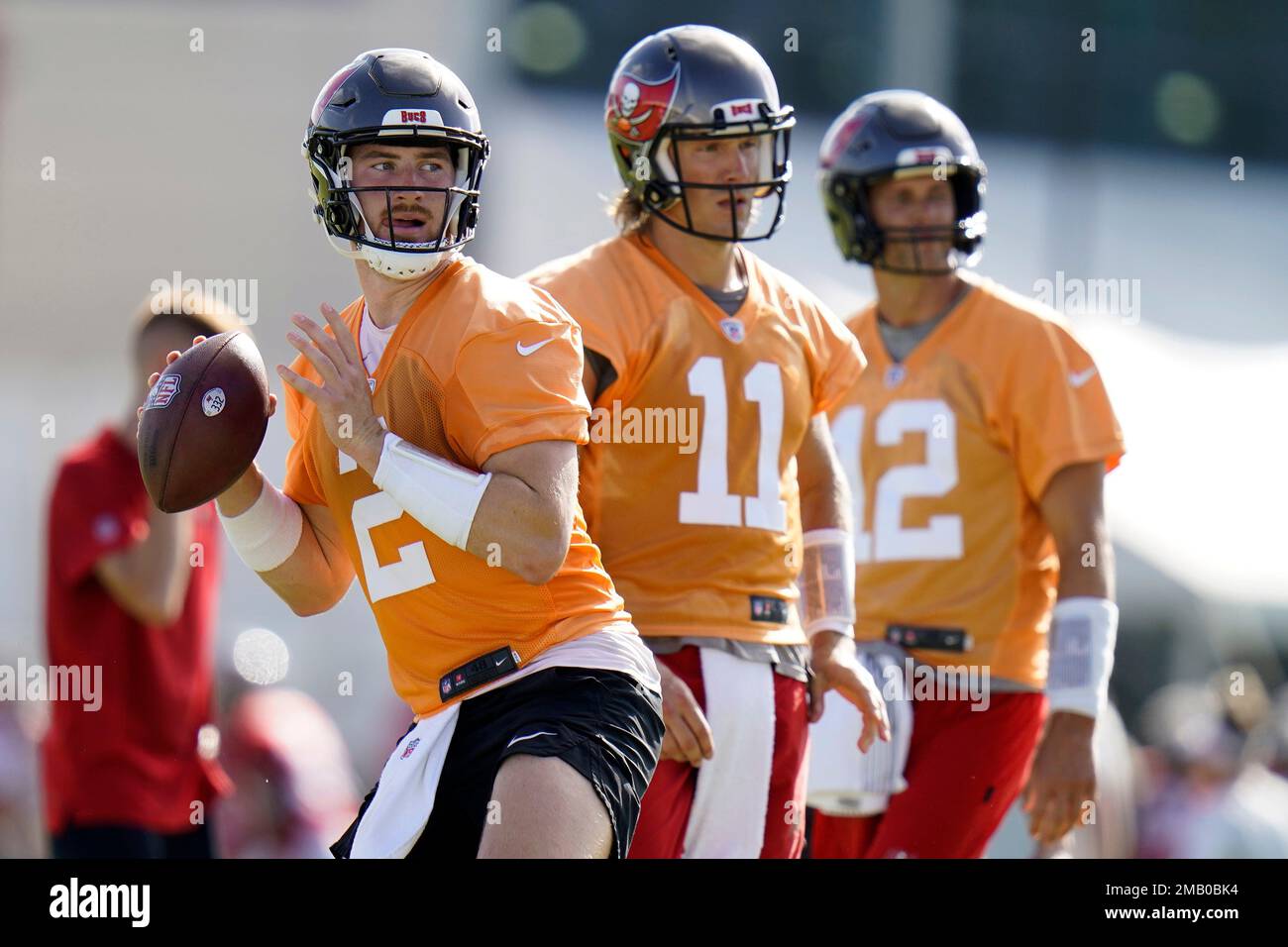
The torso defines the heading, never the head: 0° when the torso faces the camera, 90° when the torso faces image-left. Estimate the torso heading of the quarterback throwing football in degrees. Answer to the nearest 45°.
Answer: approximately 45°

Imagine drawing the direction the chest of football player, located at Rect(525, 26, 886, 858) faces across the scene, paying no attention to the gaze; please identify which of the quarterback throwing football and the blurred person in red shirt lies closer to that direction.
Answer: the quarterback throwing football

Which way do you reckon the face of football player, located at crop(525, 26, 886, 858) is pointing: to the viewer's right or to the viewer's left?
to the viewer's right

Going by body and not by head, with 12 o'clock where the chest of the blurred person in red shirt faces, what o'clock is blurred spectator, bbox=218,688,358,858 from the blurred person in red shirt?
The blurred spectator is roughly at 8 o'clock from the blurred person in red shirt.

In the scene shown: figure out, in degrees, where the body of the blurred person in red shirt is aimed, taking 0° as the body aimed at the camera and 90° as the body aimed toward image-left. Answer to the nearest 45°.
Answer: approximately 315°

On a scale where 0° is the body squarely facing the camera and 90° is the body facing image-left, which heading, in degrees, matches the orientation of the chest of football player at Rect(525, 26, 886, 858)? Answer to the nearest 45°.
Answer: approximately 315°

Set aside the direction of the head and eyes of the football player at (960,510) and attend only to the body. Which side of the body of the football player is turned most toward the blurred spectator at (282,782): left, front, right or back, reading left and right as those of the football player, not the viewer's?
right

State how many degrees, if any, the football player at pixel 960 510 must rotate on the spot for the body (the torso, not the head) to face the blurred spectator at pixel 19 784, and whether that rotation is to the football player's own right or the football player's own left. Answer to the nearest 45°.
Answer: approximately 90° to the football player's own right

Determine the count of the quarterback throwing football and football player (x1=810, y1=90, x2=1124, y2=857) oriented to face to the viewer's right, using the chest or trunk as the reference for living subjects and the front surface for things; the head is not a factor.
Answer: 0

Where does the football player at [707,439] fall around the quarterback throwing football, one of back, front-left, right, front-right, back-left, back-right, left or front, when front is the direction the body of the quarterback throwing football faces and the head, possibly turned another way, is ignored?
back
